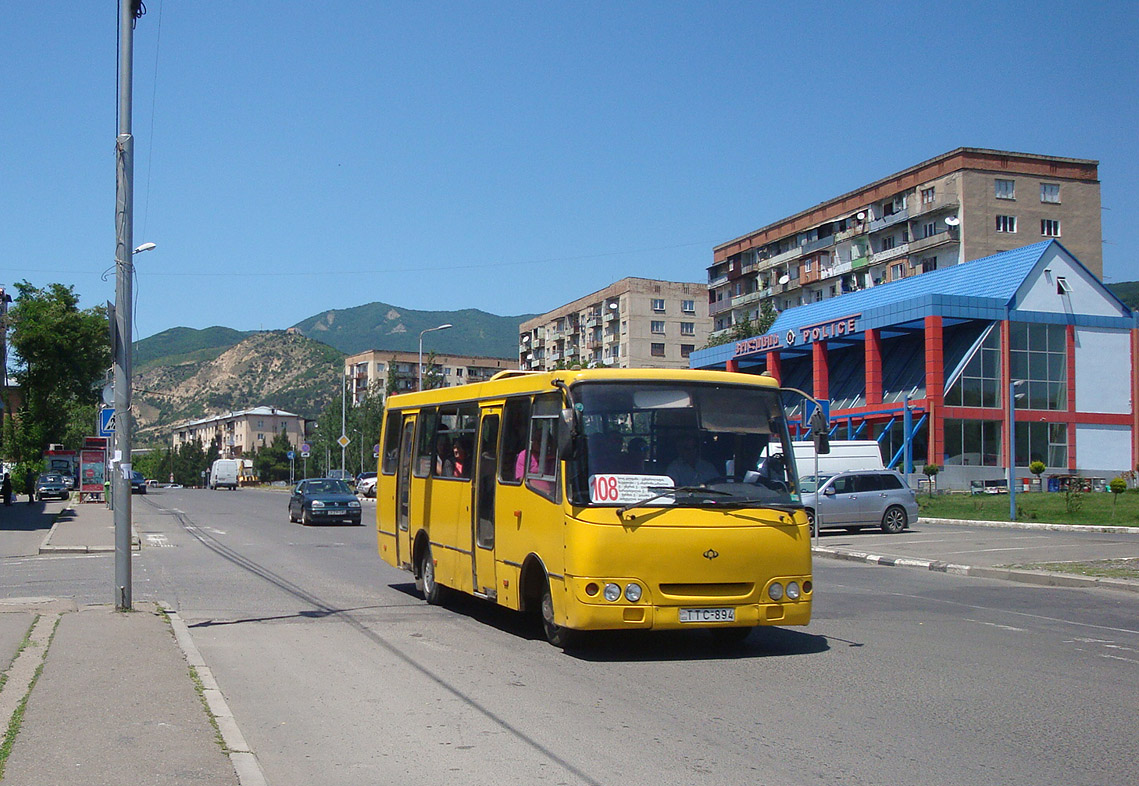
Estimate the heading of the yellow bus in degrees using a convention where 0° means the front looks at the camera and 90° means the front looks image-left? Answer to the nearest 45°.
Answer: approximately 315°

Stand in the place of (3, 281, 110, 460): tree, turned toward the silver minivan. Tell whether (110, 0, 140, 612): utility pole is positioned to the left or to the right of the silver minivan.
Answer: right

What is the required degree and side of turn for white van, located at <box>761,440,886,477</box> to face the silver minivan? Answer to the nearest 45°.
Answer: approximately 90° to its left

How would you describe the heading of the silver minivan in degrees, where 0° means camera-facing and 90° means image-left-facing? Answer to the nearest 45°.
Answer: approximately 90°

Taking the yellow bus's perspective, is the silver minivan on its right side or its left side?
on its left

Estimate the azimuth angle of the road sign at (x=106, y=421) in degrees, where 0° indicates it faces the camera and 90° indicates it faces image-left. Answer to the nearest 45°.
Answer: approximately 0°

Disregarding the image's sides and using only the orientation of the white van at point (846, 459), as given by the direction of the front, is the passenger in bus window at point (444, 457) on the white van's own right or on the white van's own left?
on the white van's own left
